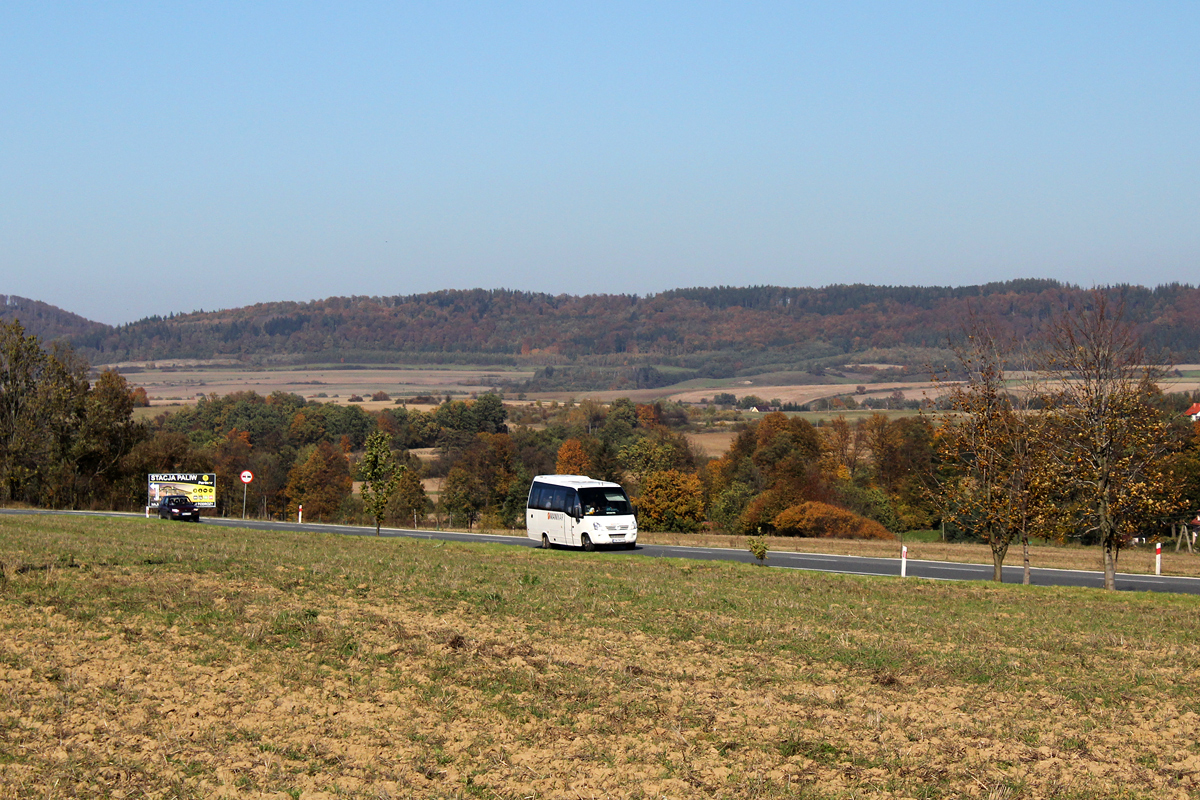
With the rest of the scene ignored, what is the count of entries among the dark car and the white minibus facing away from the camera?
0

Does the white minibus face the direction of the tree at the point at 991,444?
yes

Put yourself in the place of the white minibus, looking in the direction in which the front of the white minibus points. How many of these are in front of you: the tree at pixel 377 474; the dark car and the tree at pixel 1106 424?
1

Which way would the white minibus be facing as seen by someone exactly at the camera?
facing the viewer and to the right of the viewer

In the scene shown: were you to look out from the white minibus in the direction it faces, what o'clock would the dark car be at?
The dark car is roughly at 6 o'clock from the white minibus.

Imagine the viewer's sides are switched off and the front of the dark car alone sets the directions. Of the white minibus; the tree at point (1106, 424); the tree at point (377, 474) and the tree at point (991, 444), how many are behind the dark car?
0

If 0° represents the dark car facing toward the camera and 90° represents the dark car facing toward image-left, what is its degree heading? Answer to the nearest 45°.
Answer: approximately 315°

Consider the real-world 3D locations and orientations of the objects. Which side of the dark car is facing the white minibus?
front

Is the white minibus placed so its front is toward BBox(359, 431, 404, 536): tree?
no

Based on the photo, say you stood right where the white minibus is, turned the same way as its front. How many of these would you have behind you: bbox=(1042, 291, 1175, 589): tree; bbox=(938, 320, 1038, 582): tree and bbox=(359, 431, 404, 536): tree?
1

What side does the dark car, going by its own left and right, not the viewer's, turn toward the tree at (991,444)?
front

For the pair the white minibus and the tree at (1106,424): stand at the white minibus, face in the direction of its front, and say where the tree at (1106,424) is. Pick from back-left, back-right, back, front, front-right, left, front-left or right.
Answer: front

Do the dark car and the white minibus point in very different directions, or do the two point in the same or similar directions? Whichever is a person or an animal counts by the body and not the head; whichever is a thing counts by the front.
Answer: same or similar directions
